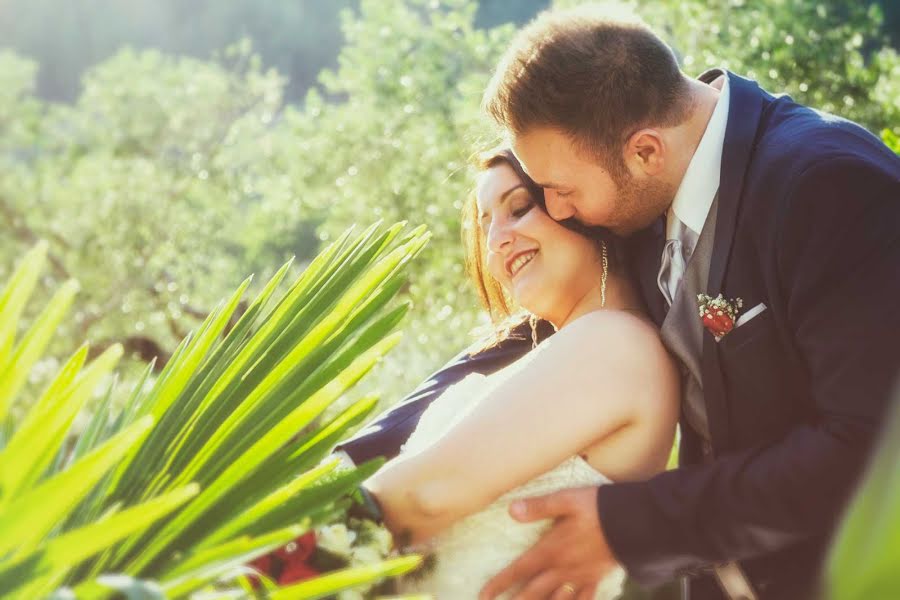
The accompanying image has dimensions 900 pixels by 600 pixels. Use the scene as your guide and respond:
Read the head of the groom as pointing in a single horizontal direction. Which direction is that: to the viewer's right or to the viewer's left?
to the viewer's left

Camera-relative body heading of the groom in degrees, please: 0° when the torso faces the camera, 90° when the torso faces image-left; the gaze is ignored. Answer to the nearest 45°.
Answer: approximately 45°

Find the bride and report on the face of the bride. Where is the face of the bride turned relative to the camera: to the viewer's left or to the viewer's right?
to the viewer's left

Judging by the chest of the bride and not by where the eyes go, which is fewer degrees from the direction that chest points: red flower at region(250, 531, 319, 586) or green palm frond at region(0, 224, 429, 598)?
the red flower

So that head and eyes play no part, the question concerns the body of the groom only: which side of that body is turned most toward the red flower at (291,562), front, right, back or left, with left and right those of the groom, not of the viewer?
front

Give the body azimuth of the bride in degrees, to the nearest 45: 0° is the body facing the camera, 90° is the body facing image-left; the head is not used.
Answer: approximately 90°

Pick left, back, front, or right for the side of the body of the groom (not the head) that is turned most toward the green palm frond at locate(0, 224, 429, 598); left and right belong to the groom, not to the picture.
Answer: front

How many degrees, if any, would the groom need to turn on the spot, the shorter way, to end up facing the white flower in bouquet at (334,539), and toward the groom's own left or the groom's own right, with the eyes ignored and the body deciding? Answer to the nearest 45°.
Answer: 0° — they already face it

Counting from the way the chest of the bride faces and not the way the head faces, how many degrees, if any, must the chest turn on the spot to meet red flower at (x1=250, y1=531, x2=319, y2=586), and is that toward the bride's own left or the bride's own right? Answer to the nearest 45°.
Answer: approximately 45° to the bride's own left
